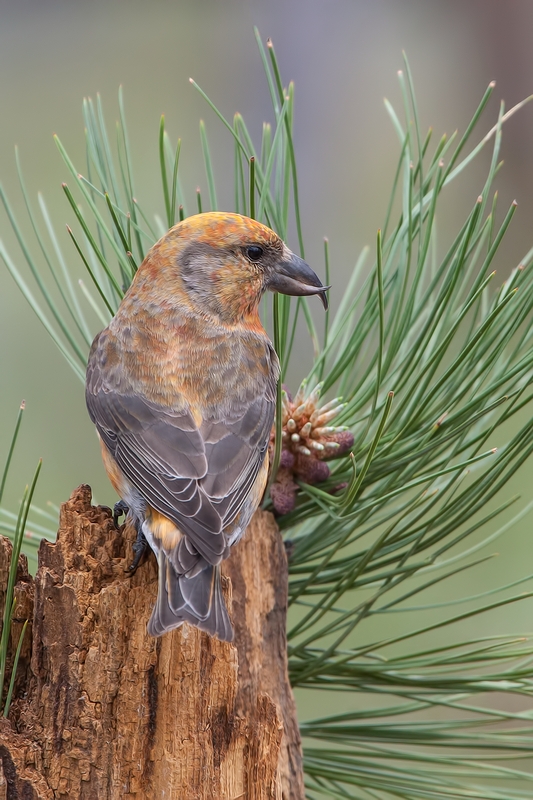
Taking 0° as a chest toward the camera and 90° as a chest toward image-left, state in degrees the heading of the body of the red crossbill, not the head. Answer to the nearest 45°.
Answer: approximately 180°
